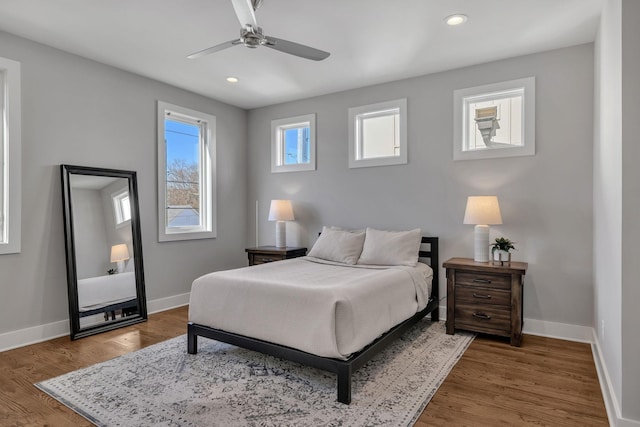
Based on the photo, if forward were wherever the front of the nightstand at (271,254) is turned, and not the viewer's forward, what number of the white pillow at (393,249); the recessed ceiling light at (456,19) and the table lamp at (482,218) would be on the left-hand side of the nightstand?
3

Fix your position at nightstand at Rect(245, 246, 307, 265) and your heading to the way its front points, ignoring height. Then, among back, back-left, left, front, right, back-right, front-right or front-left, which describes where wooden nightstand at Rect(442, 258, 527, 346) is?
left

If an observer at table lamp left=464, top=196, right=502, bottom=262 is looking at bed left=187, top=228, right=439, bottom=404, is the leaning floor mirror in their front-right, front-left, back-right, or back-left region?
front-right

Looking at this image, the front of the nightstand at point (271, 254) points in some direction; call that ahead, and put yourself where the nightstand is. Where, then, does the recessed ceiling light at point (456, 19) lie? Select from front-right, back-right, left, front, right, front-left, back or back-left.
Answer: left

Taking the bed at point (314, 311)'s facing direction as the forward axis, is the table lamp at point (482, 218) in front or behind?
behind

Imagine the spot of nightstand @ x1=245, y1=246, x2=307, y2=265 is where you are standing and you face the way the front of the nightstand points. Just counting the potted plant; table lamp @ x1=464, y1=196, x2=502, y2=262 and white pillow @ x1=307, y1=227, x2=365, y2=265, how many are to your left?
3

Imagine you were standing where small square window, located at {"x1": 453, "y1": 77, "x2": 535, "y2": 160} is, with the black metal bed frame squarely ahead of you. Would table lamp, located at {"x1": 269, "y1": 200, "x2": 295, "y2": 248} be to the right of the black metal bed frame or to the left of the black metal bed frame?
right

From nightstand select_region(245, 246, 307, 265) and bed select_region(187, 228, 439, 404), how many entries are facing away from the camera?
0

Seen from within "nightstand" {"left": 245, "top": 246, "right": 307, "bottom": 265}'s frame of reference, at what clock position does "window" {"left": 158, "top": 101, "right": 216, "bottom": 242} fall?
The window is roughly at 2 o'clock from the nightstand.

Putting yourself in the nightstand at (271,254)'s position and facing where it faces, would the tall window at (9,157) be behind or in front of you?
in front

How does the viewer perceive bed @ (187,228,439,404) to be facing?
facing the viewer and to the left of the viewer

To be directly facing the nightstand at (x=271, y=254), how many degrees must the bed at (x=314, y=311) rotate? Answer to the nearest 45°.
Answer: approximately 135° to its right

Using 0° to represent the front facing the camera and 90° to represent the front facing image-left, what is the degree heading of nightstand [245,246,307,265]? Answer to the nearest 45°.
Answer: approximately 45°

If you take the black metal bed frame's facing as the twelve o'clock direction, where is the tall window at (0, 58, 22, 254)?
The tall window is roughly at 2 o'clock from the black metal bed frame.
